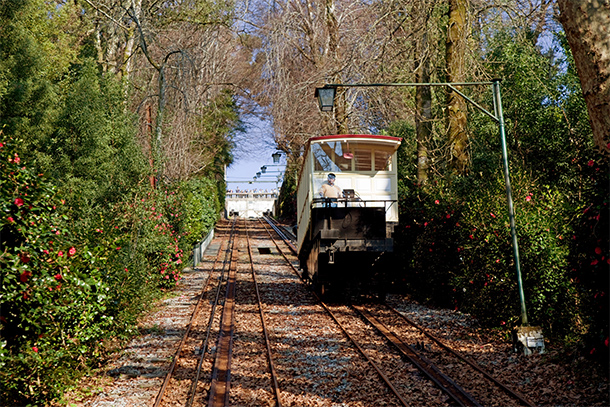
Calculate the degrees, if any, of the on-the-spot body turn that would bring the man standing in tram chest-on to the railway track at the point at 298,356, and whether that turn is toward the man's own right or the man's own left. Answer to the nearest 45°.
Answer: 0° — they already face it

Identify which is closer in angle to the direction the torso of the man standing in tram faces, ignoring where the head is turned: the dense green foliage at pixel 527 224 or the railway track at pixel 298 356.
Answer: the railway track

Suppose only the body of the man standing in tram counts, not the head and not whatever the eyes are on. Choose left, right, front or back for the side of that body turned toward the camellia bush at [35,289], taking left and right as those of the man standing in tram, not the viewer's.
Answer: front

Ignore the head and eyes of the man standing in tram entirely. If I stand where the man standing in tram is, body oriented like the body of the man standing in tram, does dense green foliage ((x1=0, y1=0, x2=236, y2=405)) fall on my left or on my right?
on my right

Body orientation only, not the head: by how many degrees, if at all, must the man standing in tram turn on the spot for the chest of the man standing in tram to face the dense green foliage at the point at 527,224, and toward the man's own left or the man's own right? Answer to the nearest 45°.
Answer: approximately 45° to the man's own left

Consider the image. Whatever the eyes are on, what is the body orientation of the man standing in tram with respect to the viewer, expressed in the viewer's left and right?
facing the viewer
